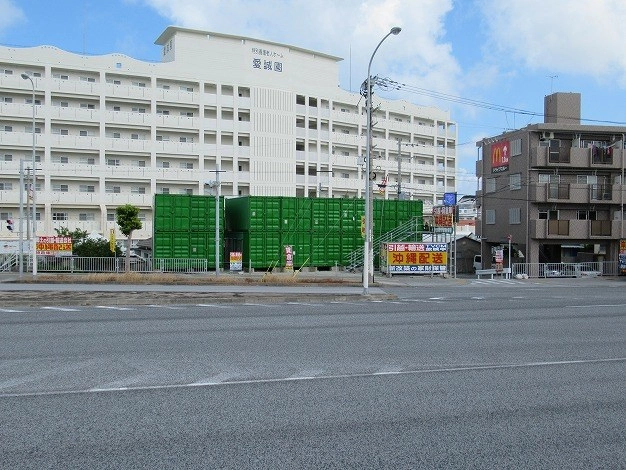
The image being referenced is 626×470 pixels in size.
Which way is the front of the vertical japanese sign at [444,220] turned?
toward the camera

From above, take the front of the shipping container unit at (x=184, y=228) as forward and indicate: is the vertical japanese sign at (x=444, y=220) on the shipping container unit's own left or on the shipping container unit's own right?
on the shipping container unit's own left

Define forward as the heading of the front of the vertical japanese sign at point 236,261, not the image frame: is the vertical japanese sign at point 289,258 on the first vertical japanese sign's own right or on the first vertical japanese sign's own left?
on the first vertical japanese sign's own left

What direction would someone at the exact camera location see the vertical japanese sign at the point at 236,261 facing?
facing the viewer

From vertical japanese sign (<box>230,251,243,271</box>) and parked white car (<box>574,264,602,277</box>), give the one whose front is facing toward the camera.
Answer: the vertical japanese sign

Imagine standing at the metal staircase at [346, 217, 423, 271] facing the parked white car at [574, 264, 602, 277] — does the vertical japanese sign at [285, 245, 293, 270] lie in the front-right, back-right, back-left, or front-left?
back-right

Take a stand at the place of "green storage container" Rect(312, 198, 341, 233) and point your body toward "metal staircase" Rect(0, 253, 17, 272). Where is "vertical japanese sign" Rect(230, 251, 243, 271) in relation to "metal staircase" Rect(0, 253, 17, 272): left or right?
left

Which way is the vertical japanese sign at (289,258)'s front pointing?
toward the camera

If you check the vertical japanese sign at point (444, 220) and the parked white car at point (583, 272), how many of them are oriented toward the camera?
1

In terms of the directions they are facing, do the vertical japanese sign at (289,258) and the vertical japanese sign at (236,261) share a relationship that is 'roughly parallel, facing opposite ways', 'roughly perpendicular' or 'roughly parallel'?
roughly parallel

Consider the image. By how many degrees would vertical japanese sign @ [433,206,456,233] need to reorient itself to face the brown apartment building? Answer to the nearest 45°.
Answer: approximately 135° to its left

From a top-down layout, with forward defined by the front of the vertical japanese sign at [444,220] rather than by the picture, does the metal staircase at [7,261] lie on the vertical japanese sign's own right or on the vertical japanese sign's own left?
on the vertical japanese sign's own right

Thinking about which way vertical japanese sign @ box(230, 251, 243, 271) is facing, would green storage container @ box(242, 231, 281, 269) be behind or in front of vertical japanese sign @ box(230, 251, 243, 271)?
behind
